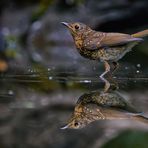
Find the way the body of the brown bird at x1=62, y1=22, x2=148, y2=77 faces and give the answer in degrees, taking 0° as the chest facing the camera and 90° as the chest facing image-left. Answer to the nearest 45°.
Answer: approximately 90°
